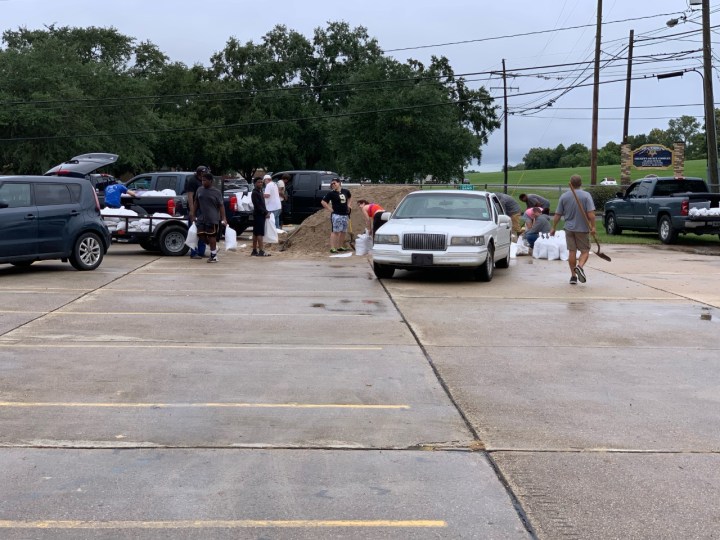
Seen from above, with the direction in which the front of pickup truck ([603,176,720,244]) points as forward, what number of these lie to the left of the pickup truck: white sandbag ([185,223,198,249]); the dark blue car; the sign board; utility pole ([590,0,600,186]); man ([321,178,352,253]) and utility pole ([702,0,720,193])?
3

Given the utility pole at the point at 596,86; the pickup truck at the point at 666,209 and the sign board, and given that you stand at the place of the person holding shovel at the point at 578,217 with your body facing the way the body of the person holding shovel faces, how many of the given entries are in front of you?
3

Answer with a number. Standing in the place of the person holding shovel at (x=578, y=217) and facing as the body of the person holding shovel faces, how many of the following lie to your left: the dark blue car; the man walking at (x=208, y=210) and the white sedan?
3

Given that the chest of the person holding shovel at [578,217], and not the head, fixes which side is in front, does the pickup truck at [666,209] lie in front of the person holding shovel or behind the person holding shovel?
in front

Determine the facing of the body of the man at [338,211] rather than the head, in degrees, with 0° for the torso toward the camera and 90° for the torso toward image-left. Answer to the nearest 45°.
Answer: approximately 0°

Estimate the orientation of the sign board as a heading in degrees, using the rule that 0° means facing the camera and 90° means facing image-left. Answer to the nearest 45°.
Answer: approximately 0°

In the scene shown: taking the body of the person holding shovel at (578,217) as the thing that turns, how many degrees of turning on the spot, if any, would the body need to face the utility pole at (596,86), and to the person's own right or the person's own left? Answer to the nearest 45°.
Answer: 0° — they already face it

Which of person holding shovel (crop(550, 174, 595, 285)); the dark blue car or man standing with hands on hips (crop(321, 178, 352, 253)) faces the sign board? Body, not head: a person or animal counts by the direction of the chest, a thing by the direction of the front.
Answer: the person holding shovel
